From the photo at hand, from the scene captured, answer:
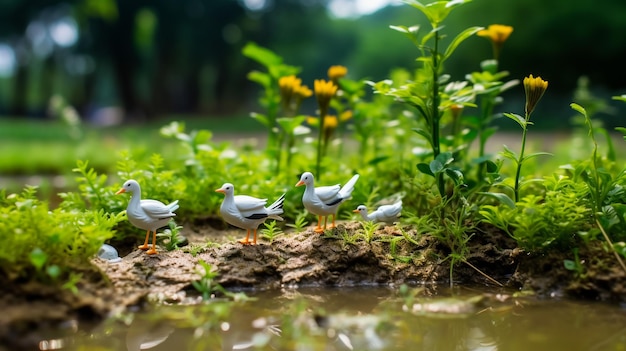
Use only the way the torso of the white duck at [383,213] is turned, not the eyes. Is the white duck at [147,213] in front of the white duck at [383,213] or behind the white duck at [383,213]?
in front

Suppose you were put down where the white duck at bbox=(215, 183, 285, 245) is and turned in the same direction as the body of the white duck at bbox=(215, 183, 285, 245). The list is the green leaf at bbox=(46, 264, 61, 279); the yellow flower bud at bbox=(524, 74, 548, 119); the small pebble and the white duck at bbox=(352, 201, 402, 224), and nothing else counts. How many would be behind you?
2

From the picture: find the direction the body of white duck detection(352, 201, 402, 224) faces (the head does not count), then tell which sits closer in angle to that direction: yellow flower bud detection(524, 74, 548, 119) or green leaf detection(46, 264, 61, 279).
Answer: the green leaf

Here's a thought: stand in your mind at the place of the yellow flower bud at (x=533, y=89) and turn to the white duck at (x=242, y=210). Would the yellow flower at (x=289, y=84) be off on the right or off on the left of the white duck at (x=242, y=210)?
right

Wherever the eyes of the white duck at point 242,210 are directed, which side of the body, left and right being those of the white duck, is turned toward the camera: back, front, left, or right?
left

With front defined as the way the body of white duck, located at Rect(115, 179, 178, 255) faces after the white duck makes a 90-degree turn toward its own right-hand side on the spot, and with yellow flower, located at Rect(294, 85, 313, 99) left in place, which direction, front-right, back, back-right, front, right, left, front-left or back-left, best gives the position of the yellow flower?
front-right

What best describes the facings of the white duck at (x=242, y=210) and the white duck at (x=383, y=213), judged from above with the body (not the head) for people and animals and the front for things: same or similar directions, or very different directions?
same or similar directions

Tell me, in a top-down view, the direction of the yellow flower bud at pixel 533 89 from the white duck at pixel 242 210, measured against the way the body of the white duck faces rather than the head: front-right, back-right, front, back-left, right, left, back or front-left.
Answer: back

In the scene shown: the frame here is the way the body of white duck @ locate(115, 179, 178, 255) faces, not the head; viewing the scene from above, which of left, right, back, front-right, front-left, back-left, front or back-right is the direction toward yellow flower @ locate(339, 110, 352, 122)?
back-right

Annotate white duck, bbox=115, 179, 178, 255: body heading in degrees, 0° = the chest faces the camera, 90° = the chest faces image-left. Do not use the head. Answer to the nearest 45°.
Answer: approximately 90°

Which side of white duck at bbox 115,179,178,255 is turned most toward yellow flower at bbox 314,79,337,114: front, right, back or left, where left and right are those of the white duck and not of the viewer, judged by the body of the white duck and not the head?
back

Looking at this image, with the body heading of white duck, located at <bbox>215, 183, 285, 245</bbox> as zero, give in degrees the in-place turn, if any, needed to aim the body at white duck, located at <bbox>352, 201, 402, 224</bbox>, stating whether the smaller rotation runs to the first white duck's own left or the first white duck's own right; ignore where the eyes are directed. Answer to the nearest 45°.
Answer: approximately 180°

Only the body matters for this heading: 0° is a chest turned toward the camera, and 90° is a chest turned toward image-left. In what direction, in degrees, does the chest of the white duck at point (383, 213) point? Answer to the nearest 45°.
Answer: approximately 90°

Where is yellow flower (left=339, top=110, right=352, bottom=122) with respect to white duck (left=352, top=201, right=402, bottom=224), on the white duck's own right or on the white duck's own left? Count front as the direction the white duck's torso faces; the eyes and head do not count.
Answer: on the white duck's own right

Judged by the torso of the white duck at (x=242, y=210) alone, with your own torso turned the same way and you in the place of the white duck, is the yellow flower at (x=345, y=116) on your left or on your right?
on your right

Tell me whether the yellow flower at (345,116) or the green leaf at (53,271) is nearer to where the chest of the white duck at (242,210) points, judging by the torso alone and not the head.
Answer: the green leaf
